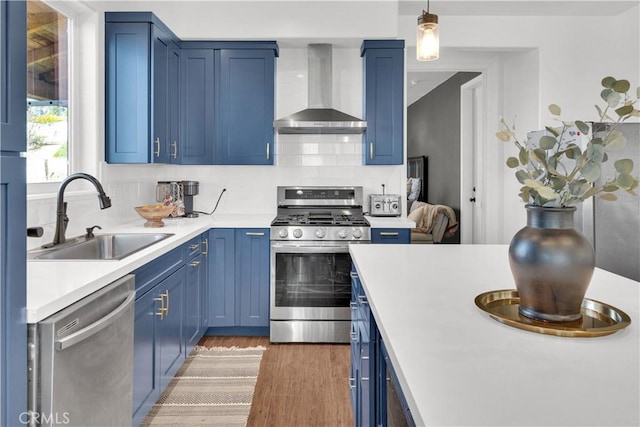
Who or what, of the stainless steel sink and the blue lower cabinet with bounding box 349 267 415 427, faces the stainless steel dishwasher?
the blue lower cabinet

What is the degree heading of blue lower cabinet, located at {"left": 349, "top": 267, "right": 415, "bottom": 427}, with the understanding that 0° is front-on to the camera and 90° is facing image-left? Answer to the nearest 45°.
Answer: approximately 90°

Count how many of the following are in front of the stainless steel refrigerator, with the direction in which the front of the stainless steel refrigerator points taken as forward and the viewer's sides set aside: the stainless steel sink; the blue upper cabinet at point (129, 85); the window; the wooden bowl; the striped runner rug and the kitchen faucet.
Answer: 6

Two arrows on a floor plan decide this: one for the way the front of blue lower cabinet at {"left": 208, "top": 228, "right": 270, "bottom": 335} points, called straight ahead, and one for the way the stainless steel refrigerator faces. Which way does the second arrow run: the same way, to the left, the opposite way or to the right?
to the right

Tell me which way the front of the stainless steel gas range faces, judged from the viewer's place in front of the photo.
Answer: facing the viewer

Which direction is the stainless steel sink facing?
to the viewer's right

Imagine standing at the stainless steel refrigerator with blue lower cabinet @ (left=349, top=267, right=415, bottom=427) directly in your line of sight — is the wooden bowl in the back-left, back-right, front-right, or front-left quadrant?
front-right

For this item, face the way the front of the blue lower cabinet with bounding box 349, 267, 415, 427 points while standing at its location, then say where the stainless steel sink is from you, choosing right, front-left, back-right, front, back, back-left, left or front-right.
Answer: front-right

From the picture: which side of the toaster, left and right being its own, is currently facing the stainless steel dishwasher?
front

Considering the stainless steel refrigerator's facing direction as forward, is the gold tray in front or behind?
in front

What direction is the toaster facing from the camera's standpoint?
toward the camera

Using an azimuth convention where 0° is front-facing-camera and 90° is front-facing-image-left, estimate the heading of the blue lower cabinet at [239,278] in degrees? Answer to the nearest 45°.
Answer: approximately 0°

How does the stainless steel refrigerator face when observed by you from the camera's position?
facing the viewer and to the left of the viewer
